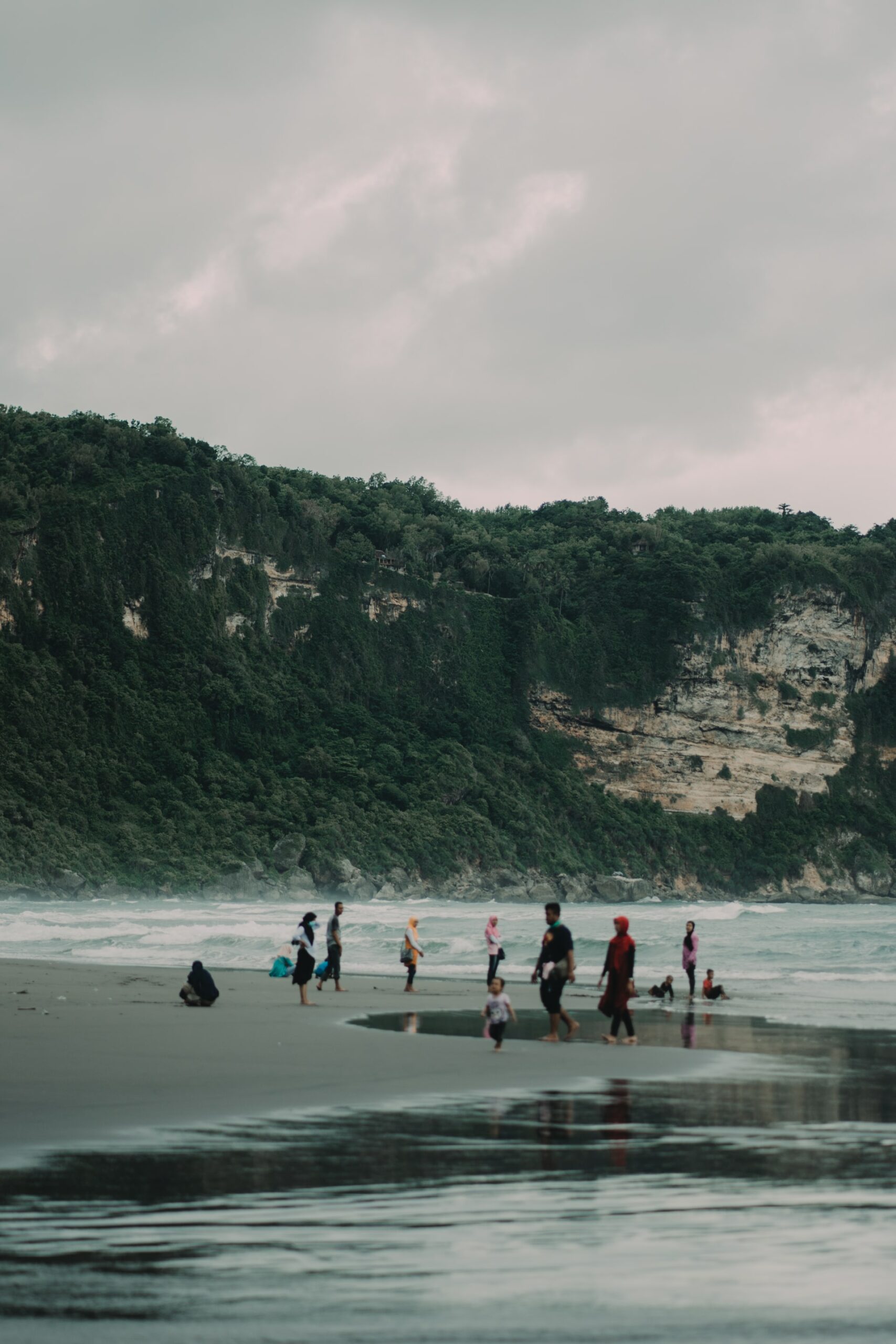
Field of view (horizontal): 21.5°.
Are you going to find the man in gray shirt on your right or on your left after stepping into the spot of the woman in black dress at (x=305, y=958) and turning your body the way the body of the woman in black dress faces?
on your left

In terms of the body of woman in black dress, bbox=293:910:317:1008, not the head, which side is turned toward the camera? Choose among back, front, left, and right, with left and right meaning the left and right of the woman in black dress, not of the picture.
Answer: right

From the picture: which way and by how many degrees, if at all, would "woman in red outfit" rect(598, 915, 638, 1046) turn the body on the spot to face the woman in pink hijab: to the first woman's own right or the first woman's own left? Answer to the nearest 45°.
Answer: approximately 135° to the first woman's own right

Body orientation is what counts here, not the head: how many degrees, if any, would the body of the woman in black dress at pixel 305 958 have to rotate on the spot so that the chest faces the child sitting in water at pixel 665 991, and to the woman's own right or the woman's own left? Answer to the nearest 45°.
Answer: approximately 45° to the woman's own left
